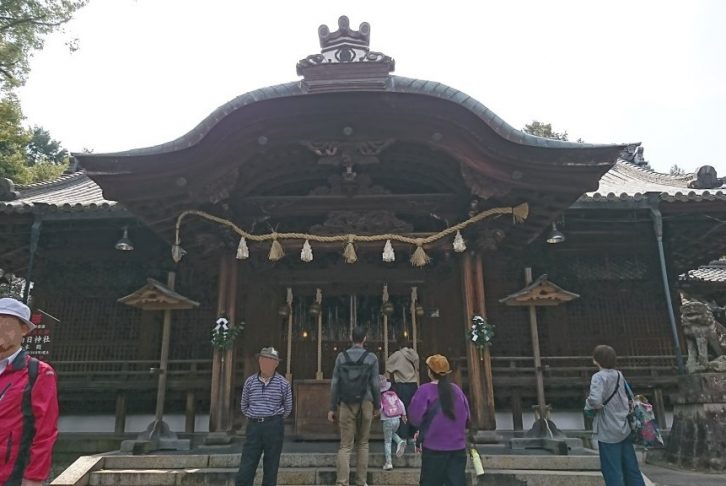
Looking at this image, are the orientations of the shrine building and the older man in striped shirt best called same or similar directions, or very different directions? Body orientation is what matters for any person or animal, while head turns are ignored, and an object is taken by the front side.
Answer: same or similar directions

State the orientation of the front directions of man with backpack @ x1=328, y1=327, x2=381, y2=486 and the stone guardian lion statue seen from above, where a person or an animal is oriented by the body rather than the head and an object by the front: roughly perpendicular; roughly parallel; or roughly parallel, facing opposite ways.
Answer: roughly perpendicular

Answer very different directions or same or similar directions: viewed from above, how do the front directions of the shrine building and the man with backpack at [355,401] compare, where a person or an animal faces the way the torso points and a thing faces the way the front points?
very different directions

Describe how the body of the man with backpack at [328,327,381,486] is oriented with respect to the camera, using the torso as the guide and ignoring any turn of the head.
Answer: away from the camera

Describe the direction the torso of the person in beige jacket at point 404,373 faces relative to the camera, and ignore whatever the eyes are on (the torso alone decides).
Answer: away from the camera

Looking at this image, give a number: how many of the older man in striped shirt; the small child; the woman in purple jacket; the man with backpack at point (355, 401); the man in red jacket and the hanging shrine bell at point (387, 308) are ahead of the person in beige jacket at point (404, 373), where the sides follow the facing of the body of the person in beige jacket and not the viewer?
1

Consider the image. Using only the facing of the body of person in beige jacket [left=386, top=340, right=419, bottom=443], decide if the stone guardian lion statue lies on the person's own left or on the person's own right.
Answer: on the person's own right

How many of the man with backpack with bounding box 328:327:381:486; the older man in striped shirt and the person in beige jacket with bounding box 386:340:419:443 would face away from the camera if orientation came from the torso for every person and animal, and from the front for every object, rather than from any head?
2

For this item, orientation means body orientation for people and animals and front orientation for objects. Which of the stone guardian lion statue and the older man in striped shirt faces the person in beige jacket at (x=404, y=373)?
the stone guardian lion statue

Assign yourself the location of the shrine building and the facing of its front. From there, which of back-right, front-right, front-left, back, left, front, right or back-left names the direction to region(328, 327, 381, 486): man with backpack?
front

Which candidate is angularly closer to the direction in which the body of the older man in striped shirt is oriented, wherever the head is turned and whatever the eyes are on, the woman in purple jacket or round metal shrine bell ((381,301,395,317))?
the woman in purple jacket

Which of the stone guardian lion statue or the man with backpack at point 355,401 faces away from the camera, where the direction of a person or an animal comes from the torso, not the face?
the man with backpack

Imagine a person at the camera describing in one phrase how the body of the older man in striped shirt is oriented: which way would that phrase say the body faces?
toward the camera

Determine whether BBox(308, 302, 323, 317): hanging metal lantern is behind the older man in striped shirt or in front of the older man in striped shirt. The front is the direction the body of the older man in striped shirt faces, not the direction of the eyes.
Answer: behind

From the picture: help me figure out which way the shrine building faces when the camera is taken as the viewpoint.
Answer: facing the viewer

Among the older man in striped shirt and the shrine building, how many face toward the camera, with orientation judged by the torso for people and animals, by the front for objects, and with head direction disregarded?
2

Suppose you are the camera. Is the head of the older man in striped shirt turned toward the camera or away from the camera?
toward the camera
